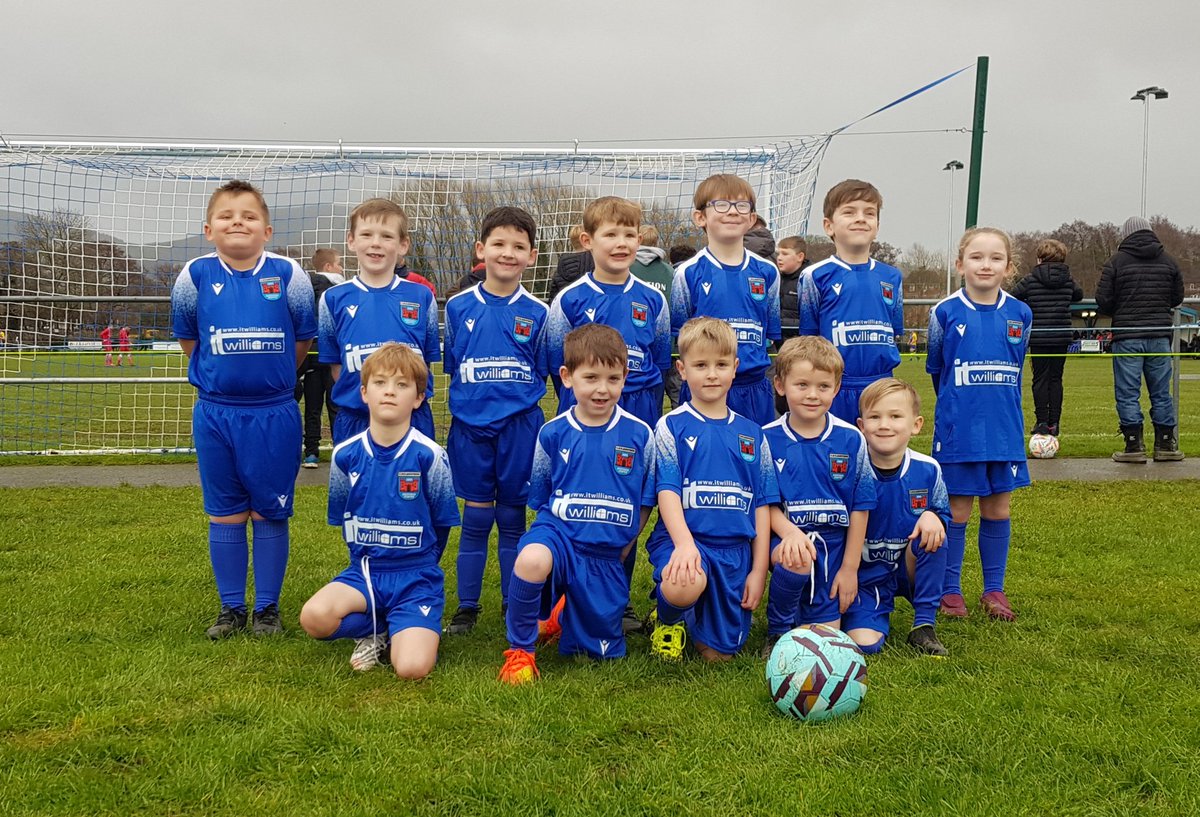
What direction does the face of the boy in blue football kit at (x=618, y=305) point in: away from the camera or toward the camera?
toward the camera

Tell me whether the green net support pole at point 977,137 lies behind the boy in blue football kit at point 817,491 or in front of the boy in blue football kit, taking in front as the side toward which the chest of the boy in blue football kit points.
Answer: behind

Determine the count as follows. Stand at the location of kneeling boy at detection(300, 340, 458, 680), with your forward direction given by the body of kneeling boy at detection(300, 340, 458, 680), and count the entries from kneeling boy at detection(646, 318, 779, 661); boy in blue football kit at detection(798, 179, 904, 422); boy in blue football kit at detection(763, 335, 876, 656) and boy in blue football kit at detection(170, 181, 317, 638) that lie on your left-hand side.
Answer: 3

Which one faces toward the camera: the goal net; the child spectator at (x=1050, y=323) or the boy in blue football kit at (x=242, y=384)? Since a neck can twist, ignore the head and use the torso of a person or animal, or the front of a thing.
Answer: the boy in blue football kit

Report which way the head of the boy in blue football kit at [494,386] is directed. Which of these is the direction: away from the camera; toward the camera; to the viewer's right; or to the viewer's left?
toward the camera

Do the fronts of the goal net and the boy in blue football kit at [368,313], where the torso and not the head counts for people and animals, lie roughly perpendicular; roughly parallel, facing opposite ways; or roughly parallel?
roughly parallel, facing opposite ways

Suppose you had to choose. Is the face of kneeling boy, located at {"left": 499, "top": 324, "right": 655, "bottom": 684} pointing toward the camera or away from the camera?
toward the camera

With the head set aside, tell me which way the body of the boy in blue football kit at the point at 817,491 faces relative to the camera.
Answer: toward the camera

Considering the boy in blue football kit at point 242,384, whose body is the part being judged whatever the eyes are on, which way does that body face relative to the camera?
toward the camera

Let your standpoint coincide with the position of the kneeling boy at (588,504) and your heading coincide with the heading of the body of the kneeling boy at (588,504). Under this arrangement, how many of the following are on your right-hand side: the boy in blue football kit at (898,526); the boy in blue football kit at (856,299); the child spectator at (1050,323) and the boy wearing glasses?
0

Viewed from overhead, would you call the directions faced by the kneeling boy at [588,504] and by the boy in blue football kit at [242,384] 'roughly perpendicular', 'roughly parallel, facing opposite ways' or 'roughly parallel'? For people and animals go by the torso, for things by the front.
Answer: roughly parallel

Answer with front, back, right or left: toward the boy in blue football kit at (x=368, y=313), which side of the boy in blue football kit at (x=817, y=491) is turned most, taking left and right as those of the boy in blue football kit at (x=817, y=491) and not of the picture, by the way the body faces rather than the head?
right

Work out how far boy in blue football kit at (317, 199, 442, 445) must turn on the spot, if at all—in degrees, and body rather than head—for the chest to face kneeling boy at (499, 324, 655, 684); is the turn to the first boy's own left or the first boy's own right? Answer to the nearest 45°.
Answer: approximately 45° to the first boy's own left

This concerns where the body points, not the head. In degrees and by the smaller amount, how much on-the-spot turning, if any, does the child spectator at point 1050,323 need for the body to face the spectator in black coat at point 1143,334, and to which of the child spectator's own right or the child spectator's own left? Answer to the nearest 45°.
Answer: approximately 135° to the child spectator's own right
